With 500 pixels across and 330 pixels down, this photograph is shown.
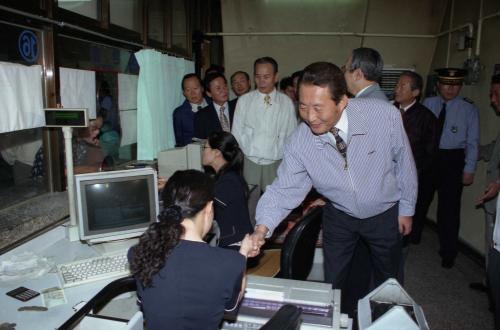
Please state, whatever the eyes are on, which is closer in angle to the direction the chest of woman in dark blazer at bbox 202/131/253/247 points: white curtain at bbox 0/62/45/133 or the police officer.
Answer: the white curtain

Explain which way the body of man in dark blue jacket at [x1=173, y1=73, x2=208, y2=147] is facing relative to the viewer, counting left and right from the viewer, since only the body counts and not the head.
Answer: facing the viewer and to the right of the viewer

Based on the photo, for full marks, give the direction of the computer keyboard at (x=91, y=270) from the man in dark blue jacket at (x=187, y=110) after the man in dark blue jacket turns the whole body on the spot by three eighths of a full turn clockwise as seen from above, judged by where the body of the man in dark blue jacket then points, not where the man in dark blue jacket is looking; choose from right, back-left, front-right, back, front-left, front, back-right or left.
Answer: left

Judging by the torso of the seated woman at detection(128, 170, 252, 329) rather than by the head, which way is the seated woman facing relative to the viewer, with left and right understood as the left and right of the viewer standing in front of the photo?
facing away from the viewer and to the right of the viewer

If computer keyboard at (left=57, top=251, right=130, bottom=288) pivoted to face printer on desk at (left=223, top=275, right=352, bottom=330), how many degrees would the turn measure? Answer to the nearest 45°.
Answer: approximately 45° to its left

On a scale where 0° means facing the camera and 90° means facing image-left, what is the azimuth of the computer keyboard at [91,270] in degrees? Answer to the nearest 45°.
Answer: approximately 0°

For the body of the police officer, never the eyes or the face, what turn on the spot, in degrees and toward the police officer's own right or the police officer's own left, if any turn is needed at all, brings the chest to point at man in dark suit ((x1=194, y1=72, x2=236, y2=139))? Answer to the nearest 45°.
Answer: approximately 45° to the police officer's own right

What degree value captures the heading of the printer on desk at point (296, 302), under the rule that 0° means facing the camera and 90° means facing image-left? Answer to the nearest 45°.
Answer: approximately 0°

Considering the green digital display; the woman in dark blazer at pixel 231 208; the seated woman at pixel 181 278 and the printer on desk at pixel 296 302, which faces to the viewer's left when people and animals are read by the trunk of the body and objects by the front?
the woman in dark blazer

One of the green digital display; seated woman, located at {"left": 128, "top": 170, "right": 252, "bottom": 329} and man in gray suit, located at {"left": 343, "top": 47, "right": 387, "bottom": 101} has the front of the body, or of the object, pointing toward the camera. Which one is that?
the green digital display

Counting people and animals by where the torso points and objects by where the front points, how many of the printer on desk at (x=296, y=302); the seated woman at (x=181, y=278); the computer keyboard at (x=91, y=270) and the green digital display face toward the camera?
3

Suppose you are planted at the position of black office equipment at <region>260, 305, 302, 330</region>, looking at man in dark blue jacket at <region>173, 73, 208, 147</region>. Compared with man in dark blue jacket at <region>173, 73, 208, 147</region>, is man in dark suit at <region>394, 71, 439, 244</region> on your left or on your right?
right

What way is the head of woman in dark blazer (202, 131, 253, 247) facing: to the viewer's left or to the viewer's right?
to the viewer's left

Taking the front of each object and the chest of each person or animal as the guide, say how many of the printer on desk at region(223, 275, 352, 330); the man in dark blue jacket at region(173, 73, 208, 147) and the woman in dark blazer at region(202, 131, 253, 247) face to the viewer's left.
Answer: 1

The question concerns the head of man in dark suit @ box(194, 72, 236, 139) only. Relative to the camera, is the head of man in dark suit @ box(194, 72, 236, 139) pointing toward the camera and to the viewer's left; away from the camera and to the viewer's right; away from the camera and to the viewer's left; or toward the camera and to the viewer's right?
toward the camera and to the viewer's right
